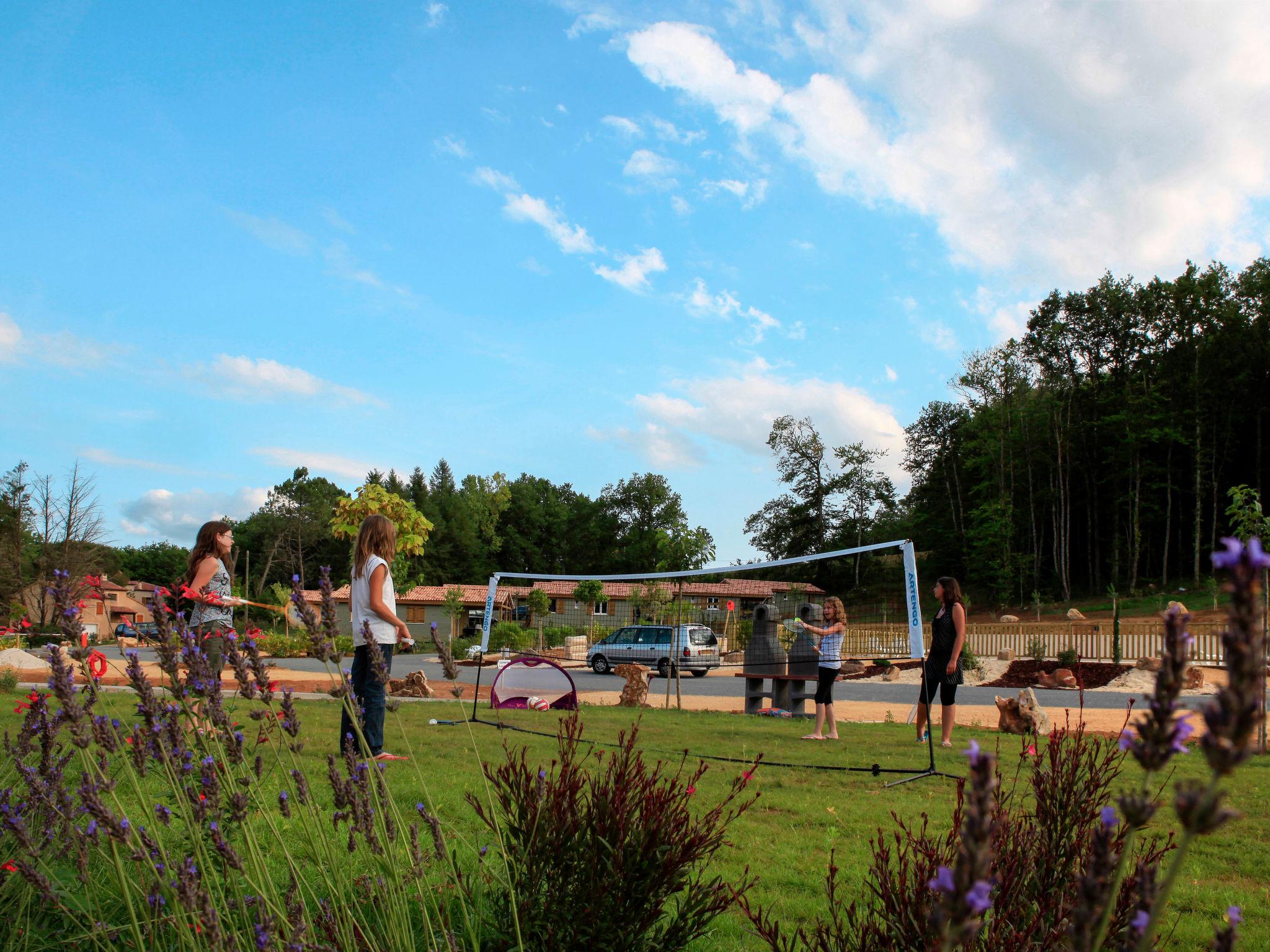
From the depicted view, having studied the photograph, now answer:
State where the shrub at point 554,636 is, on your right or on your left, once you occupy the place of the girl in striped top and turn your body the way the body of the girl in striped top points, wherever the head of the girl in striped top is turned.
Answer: on your right

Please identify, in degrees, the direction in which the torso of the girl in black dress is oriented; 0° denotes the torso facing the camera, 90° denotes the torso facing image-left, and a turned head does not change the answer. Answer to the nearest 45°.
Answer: approximately 45°

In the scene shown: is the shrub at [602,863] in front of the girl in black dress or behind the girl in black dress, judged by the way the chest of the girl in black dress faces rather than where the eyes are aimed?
in front

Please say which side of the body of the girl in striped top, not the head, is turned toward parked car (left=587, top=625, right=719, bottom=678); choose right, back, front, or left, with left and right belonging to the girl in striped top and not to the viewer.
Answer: right

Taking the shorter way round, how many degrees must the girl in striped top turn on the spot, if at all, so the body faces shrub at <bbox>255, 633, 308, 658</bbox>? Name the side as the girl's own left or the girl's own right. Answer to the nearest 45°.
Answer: approximately 45° to the girl's own right

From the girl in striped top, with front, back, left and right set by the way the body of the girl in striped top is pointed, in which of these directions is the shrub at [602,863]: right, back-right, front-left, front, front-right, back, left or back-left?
left

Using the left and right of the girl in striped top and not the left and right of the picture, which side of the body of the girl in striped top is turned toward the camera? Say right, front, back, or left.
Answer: left

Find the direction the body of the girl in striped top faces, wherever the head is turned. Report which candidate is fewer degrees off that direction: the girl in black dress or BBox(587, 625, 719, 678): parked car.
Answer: the parked car

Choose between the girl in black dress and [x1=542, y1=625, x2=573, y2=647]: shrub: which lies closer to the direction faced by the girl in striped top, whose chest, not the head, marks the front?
the shrub
